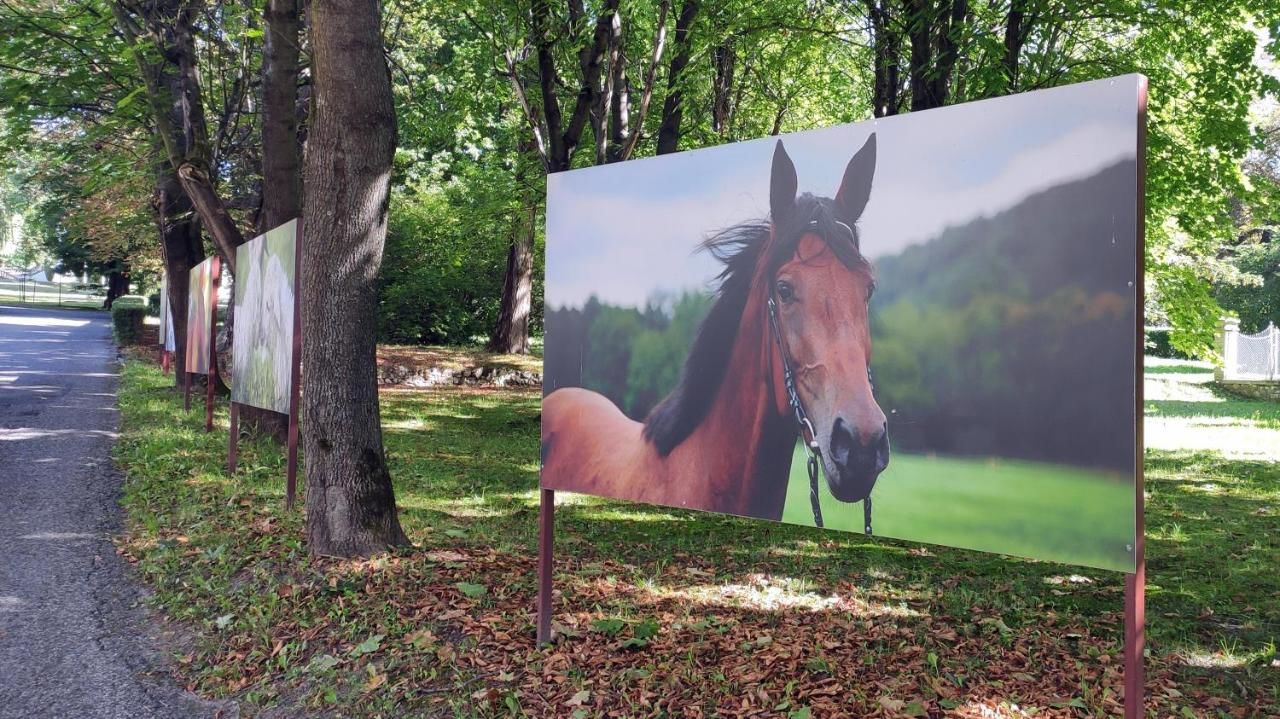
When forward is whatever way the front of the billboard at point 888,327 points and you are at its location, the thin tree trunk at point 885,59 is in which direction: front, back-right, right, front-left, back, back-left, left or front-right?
back-right

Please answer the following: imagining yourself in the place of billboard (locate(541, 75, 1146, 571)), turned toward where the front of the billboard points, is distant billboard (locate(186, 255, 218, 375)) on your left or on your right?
on your right

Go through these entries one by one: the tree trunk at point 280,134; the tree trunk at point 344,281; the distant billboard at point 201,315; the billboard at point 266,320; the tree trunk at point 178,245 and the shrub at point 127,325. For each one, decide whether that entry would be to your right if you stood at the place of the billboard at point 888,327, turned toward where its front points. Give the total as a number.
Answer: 6

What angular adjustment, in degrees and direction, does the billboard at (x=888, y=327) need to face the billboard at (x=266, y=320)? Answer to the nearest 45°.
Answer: approximately 90° to its right

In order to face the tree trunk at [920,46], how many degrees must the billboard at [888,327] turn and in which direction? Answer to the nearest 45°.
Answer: approximately 135° to its right

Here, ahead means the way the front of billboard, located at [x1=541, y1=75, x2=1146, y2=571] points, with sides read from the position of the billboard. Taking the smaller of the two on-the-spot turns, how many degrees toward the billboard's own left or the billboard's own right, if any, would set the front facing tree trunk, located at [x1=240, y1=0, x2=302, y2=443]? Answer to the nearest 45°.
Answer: approximately 90° to the billboard's own right

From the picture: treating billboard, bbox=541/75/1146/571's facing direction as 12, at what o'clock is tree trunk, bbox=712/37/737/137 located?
The tree trunk is roughly at 4 o'clock from the billboard.

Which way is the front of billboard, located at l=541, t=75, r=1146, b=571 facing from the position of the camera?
facing the viewer and to the left of the viewer

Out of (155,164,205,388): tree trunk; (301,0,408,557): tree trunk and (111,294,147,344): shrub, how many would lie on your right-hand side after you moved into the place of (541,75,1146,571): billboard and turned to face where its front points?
3

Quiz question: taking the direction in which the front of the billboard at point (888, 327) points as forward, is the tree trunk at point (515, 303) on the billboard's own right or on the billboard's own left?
on the billboard's own right

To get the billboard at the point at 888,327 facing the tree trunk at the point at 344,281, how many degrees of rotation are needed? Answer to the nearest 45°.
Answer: approximately 90° to its right

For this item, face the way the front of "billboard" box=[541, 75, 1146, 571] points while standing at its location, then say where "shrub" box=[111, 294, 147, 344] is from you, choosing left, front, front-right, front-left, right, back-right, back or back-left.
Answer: right

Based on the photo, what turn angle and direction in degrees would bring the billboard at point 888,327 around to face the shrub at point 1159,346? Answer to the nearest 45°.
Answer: approximately 135° to its right
